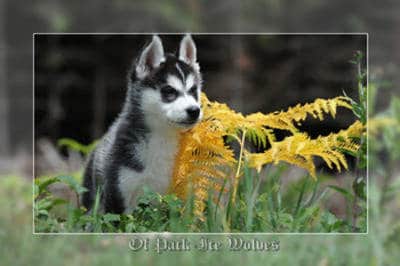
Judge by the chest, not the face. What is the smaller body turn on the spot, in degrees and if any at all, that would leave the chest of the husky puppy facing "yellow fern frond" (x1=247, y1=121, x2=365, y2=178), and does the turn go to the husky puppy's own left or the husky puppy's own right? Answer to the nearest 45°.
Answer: approximately 45° to the husky puppy's own left

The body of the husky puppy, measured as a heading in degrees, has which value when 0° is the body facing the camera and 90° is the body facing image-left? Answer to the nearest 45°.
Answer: approximately 315°
